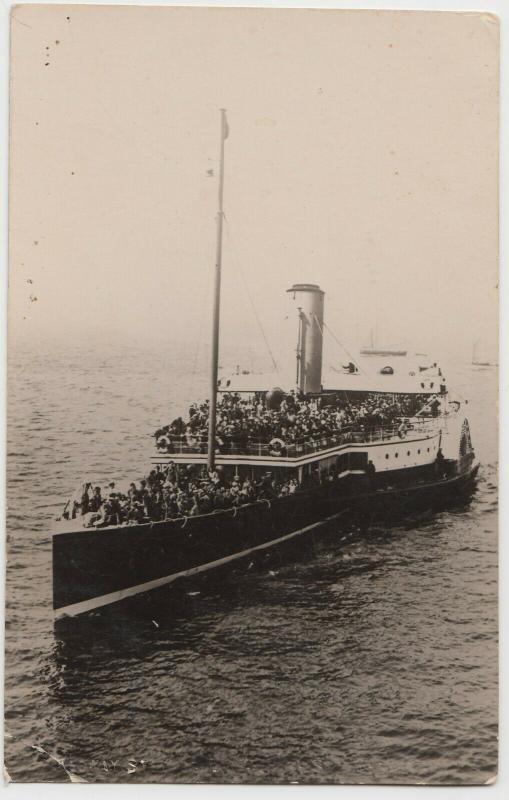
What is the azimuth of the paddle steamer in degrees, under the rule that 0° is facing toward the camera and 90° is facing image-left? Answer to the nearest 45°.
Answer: approximately 45°
